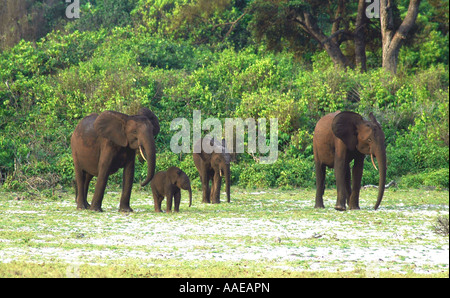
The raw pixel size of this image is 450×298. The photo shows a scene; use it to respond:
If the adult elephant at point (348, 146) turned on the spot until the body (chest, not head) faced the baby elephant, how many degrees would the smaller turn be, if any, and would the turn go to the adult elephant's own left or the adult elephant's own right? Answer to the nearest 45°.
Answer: approximately 135° to the adult elephant's own right

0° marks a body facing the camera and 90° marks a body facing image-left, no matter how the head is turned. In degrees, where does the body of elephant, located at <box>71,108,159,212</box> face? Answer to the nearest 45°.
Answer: approximately 315°

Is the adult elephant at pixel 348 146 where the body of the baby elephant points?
yes

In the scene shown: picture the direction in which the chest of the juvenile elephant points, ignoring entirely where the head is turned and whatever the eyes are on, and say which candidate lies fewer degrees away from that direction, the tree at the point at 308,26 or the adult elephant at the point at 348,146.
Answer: the adult elephant

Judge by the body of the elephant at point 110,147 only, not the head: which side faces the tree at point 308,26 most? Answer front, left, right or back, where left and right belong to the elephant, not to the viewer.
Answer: left

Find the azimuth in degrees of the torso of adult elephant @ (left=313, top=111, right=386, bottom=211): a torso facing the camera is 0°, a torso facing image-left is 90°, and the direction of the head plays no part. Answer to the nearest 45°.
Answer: approximately 315°

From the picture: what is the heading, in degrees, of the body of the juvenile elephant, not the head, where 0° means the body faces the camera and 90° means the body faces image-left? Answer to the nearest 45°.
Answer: approximately 315°

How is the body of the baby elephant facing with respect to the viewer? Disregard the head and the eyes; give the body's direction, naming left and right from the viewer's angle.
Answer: facing to the right of the viewer

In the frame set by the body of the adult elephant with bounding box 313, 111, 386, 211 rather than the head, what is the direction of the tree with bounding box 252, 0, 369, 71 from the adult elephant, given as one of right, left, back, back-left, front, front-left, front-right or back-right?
back-left
